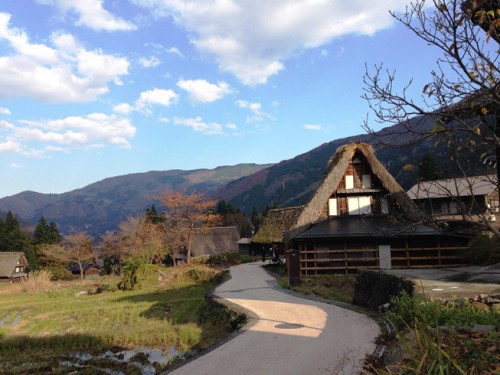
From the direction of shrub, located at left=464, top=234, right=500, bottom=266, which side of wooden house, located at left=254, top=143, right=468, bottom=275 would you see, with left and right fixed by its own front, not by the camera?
left

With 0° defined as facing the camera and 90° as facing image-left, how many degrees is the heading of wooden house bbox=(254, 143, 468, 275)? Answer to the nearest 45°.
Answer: approximately 0°

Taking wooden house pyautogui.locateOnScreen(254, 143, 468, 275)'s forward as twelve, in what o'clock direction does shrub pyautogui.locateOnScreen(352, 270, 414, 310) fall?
The shrub is roughly at 12 o'clock from the wooden house.
